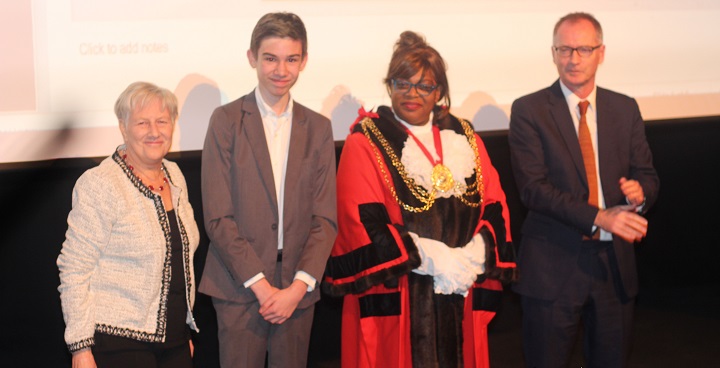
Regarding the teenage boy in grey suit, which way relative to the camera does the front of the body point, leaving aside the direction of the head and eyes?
toward the camera

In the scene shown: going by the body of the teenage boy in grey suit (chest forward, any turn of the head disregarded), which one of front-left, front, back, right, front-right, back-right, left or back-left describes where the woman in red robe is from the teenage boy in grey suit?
left

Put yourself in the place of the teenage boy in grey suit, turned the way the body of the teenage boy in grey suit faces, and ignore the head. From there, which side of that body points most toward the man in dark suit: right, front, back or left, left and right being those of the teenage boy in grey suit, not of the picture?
left
